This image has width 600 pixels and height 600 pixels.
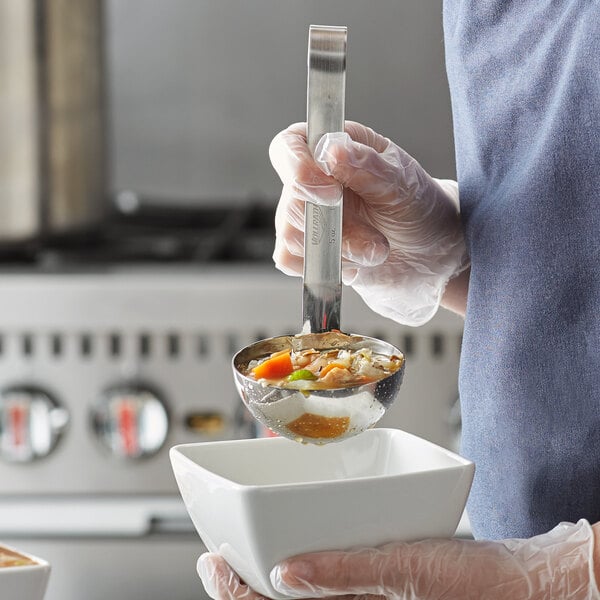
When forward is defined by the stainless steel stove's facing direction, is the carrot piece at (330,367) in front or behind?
in front

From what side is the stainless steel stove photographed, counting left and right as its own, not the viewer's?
front

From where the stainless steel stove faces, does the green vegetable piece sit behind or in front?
in front

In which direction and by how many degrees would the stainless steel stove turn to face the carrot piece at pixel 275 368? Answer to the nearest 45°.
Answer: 0° — it already faces it

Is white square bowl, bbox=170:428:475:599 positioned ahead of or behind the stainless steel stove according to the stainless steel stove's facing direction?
ahead
